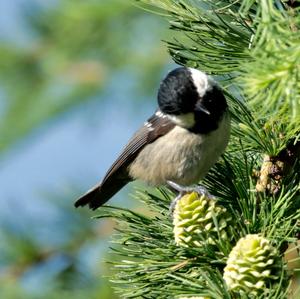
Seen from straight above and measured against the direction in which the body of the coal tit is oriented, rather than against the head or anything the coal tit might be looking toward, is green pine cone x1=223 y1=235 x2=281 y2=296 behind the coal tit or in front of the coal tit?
in front

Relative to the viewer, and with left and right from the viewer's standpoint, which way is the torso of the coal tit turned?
facing the viewer and to the right of the viewer
